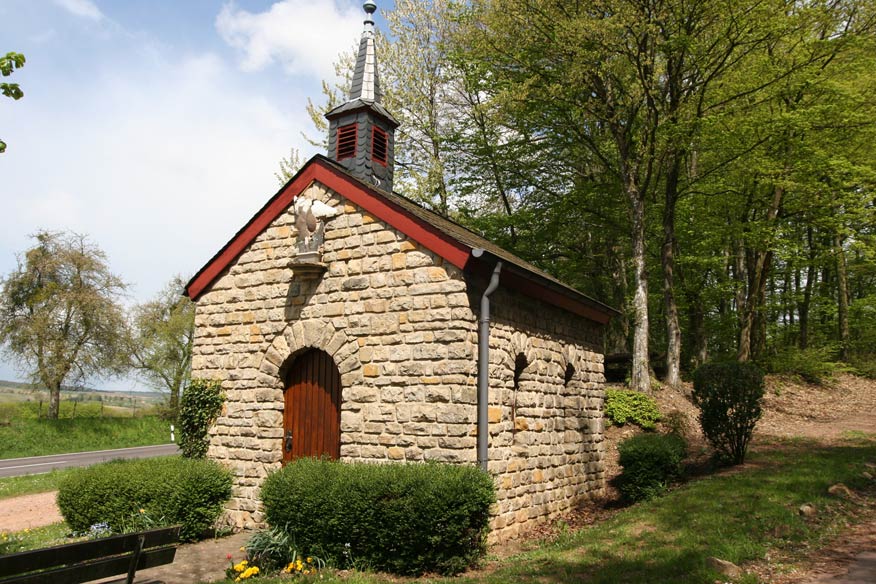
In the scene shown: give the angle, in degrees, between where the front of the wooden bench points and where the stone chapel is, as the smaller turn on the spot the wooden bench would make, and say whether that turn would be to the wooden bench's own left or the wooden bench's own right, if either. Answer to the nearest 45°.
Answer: approximately 90° to the wooden bench's own right

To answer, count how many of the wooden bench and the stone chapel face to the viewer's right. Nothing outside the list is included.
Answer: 0

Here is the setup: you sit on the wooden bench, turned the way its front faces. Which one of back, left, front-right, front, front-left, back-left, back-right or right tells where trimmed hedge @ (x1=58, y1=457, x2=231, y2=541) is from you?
front-right

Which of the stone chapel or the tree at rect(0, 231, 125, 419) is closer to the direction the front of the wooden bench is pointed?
the tree

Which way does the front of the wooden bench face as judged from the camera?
facing away from the viewer and to the left of the viewer

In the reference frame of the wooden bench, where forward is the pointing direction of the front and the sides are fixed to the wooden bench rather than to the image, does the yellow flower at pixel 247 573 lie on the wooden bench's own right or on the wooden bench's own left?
on the wooden bench's own right

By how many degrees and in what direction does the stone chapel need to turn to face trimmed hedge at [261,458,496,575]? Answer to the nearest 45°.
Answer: approximately 45° to its left

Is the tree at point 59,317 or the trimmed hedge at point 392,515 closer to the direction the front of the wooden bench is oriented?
the tree

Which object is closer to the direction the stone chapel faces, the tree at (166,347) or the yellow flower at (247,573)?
the yellow flower

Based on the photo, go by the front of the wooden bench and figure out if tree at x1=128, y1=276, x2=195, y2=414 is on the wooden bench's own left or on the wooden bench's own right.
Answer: on the wooden bench's own right

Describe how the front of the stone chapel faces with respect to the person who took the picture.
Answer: facing the viewer and to the left of the viewer

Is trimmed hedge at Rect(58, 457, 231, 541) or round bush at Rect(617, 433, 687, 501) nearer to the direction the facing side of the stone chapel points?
the trimmed hedge

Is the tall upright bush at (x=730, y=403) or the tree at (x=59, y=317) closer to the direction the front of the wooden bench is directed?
the tree
